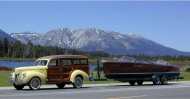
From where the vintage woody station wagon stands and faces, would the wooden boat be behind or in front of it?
behind

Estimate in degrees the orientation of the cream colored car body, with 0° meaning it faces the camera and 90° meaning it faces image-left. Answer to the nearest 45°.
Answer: approximately 45°
